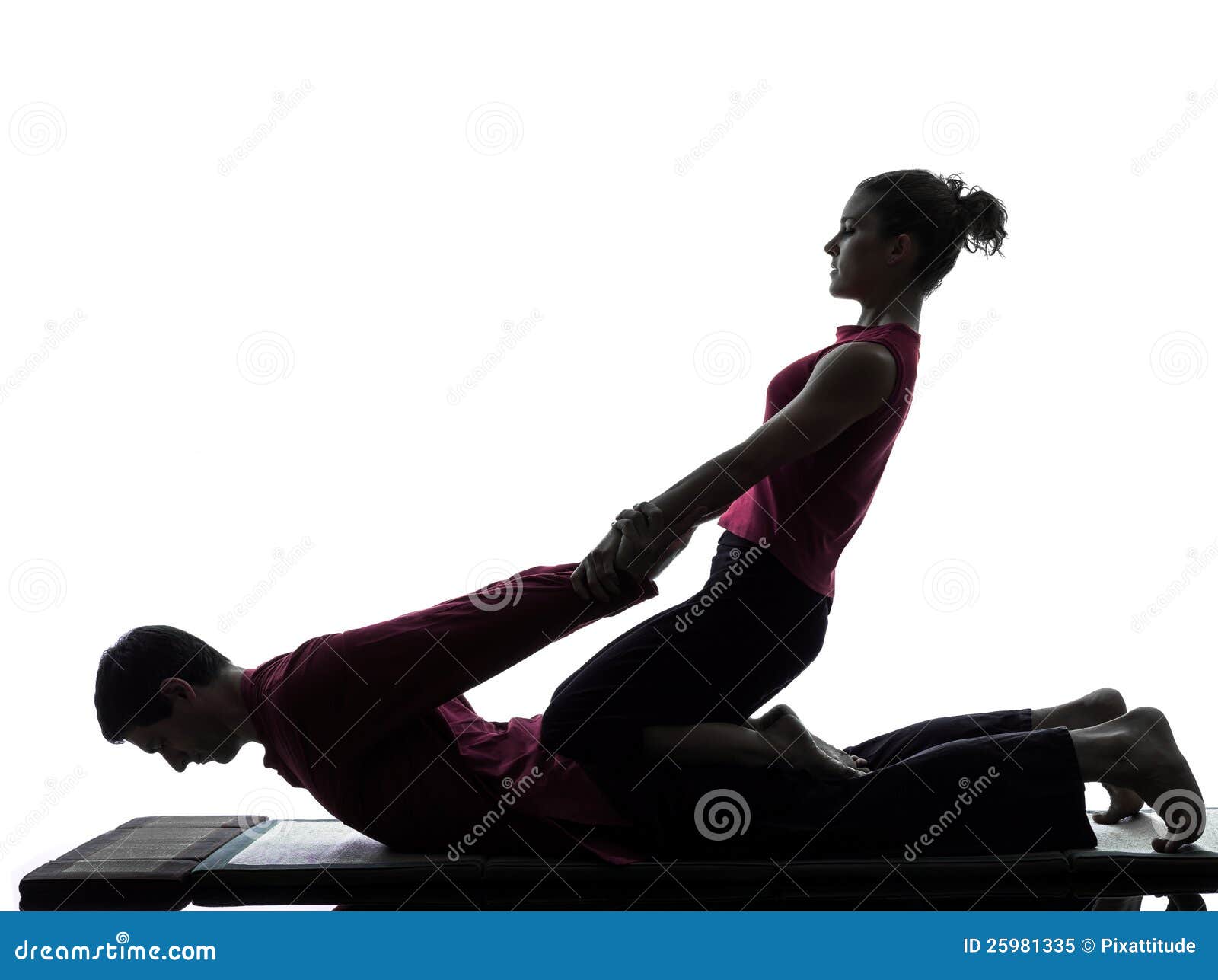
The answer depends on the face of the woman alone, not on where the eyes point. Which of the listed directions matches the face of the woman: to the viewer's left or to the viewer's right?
to the viewer's left

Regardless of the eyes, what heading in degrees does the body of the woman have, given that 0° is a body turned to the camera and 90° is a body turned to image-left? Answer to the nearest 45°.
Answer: approximately 90°
